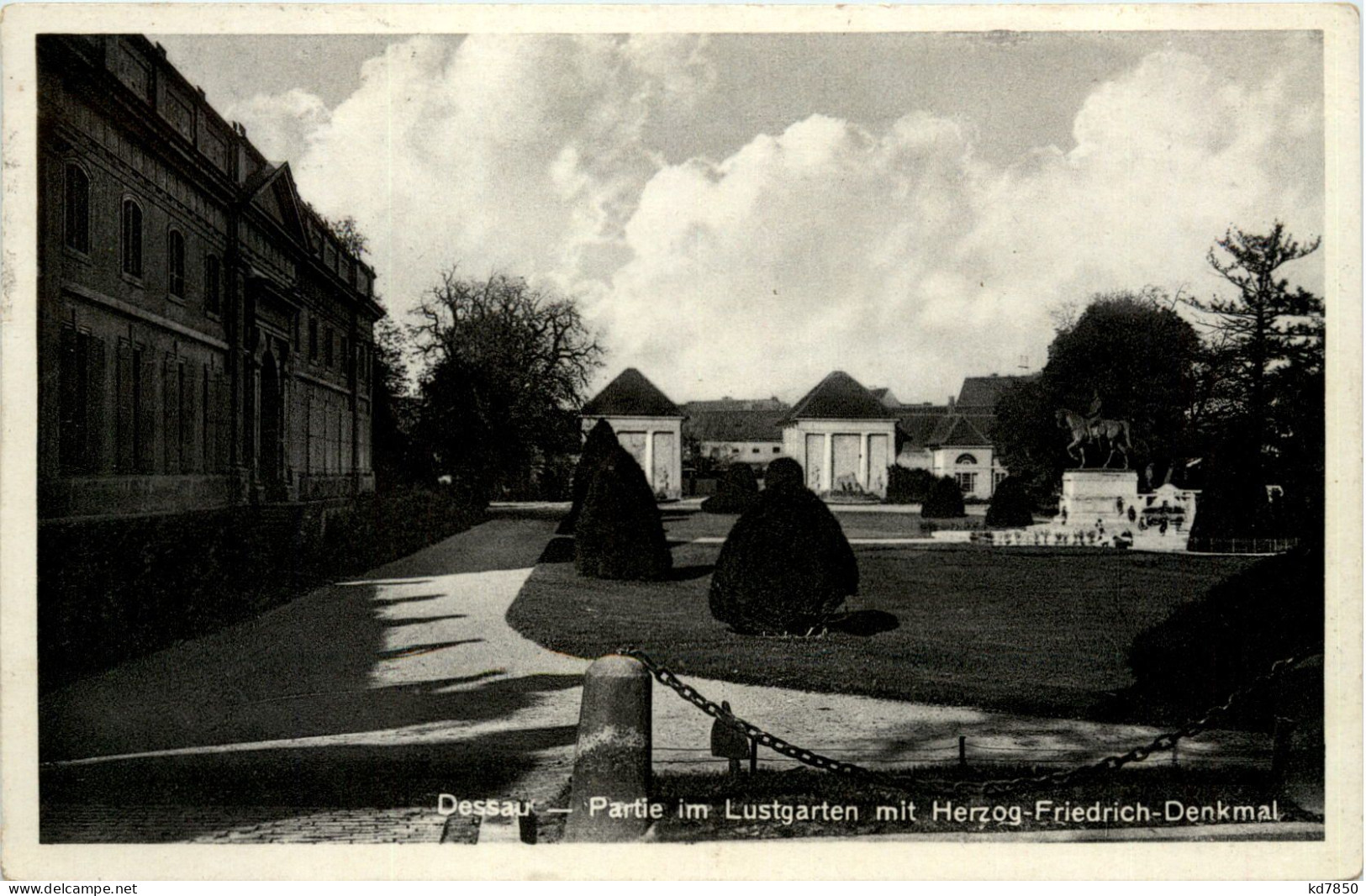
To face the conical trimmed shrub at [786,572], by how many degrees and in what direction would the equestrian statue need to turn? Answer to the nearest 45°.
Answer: approximately 45° to its left

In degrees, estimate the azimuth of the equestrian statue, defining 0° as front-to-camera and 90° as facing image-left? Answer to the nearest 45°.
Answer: approximately 90°

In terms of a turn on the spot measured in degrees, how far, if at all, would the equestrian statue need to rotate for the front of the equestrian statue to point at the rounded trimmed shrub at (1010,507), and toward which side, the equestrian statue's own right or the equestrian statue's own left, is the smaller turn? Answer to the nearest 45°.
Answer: approximately 45° to the equestrian statue's own right

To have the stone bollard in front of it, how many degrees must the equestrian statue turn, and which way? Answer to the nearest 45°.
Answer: approximately 45° to its left

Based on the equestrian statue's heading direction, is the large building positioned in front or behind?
in front

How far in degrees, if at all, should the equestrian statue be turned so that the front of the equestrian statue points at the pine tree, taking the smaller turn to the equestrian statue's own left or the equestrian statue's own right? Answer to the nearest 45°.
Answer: approximately 135° to the equestrian statue's own left
